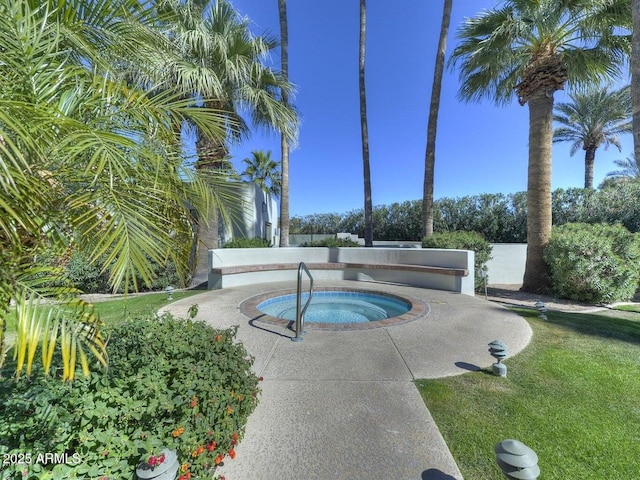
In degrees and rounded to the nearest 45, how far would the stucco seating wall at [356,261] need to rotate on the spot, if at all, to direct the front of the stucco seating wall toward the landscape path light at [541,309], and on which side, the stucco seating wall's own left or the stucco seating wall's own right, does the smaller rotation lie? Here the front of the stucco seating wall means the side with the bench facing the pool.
approximately 45° to the stucco seating wall's own left

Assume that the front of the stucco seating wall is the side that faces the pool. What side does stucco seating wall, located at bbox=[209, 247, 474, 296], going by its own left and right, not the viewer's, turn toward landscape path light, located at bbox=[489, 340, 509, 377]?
front

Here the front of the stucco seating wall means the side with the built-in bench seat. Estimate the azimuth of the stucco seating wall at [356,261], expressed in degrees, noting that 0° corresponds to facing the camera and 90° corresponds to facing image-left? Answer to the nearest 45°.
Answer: approximately 0°

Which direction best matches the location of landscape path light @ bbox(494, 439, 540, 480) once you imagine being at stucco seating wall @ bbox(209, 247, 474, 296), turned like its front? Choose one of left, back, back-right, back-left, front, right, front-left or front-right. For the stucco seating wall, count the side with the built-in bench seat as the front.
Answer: front

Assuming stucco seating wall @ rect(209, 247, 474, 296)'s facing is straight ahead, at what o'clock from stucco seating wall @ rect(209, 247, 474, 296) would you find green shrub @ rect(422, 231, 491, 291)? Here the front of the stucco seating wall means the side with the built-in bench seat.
The green shrub is roughly at 9 o'clock from the stucco seating wall.

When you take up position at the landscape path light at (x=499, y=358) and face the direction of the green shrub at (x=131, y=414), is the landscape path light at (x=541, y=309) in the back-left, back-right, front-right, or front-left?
back-right

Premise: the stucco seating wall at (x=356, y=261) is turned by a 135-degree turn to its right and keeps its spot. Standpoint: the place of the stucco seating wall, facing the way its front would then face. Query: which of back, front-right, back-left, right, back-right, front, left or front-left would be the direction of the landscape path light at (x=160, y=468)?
back-left

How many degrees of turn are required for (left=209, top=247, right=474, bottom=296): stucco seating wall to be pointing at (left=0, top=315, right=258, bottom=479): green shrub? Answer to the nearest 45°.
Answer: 0° — it already faces it

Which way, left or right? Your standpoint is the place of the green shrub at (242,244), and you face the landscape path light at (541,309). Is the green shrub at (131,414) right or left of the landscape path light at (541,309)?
right
